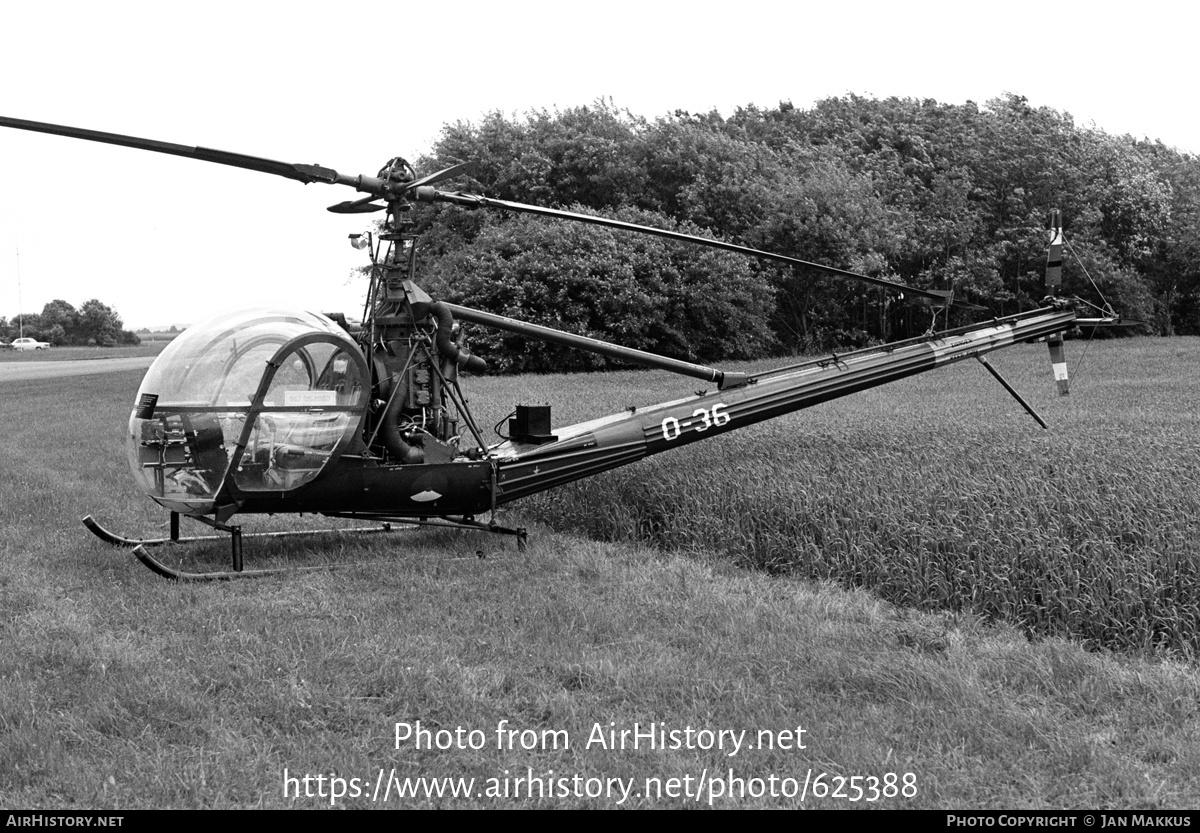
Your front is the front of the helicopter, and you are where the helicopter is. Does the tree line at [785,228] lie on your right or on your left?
on your right

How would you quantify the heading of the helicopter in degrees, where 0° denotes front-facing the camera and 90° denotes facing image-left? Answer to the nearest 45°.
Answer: approximately 90°
